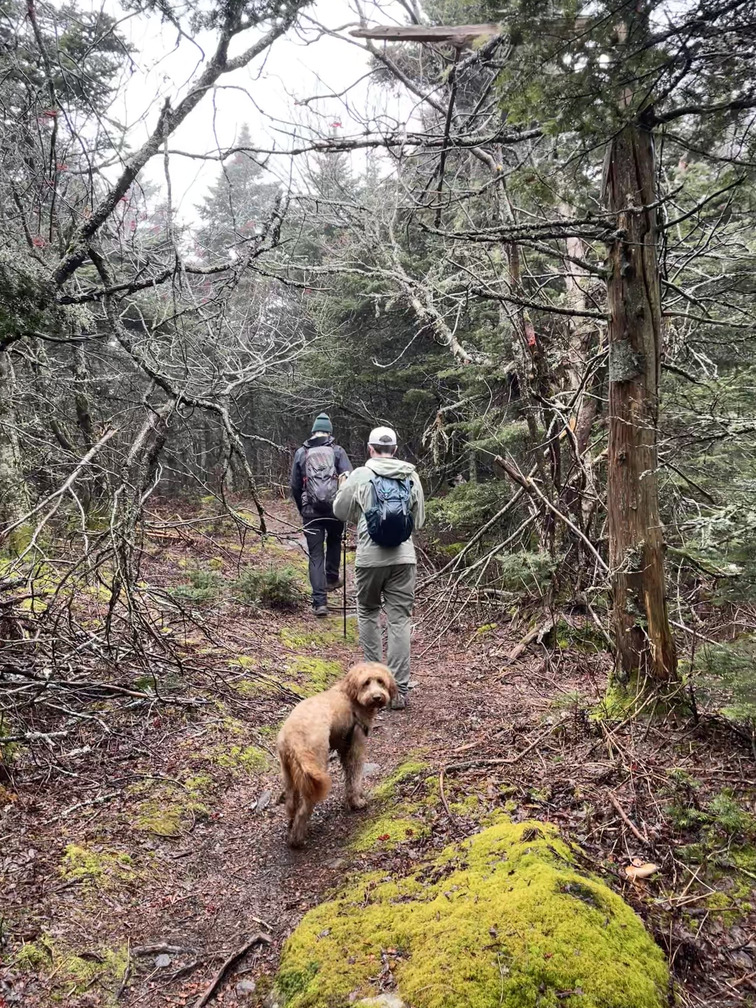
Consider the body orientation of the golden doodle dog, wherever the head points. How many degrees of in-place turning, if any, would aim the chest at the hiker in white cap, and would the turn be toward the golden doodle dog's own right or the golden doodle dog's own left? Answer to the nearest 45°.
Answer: approximately 45° to the golden doodle dog's own left

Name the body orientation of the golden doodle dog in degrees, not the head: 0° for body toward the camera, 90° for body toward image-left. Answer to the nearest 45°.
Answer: approximately 225°

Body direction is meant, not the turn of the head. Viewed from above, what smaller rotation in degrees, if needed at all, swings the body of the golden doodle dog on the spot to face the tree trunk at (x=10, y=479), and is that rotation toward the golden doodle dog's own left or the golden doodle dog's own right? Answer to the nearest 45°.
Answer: approximately 90° to the golden doodle dog's own left

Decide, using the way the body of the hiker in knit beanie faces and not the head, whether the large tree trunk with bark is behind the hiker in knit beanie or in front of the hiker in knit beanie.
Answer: behind

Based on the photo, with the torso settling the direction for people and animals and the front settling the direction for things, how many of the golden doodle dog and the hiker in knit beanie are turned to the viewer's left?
0

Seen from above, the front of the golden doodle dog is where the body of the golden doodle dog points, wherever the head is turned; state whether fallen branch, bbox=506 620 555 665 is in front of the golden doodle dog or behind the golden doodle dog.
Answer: in front

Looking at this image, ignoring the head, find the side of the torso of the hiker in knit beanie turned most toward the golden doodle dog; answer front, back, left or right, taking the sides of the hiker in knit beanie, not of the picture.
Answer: back

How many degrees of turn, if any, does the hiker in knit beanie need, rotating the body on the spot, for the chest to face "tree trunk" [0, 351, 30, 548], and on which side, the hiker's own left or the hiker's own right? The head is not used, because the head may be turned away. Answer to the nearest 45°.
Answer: approximately 45° to the hiker's own left

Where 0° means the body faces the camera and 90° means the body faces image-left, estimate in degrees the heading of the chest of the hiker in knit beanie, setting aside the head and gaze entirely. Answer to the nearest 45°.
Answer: approximately 180°

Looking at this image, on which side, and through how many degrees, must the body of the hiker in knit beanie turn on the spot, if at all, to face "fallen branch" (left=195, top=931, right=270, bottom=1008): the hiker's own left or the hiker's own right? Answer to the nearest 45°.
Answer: approximately 180°

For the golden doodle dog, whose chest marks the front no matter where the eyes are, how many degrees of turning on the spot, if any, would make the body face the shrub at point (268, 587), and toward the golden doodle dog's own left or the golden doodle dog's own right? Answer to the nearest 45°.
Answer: approximately 45° to the golden doodle dog's own left
